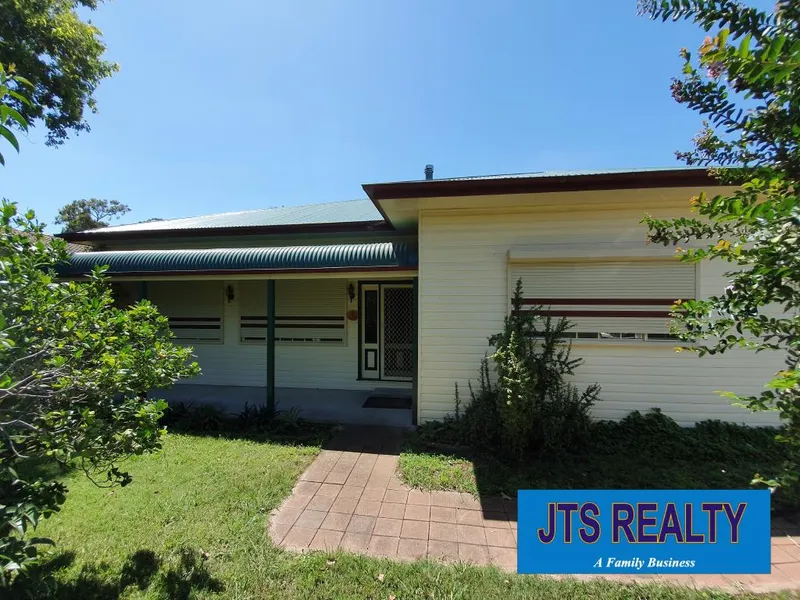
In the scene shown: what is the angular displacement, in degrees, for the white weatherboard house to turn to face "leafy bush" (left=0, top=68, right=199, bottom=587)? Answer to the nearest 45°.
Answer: approximately 45° to its right

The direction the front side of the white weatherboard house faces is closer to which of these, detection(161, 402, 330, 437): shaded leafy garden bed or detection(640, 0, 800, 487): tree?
the tree

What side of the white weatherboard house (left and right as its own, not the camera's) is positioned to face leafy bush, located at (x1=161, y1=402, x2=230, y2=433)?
right

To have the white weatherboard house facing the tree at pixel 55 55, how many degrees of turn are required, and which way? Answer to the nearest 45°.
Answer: approximately 90° to its right

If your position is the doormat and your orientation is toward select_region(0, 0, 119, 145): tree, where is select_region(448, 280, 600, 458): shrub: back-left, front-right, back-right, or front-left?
back-left

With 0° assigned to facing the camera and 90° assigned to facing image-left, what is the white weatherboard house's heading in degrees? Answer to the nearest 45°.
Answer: approximately 0°

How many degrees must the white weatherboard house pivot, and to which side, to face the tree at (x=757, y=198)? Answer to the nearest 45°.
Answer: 0° — it already faces it
